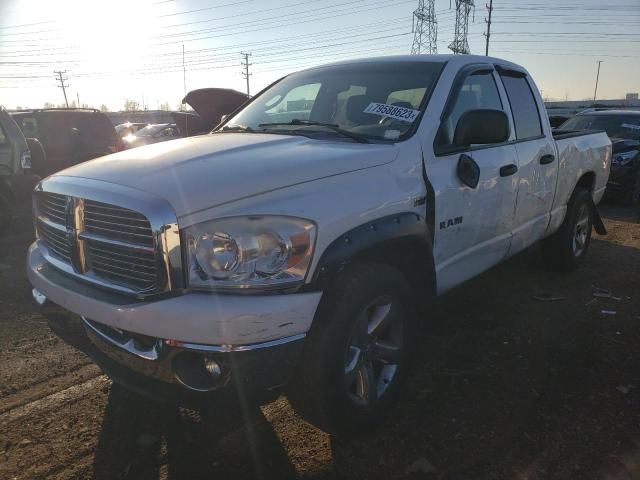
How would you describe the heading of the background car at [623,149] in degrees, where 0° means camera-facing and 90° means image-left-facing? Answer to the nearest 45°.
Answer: approximately 45°

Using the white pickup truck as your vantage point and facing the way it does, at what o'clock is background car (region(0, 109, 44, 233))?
The background car is roughly at 3 o'clock from the white pickup truck.

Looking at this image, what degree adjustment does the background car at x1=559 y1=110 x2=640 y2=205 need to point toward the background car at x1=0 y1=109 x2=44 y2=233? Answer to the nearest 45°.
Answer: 0° — it already faces it

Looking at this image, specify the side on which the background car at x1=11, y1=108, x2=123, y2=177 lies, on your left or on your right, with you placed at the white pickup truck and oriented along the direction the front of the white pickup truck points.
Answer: on your right
